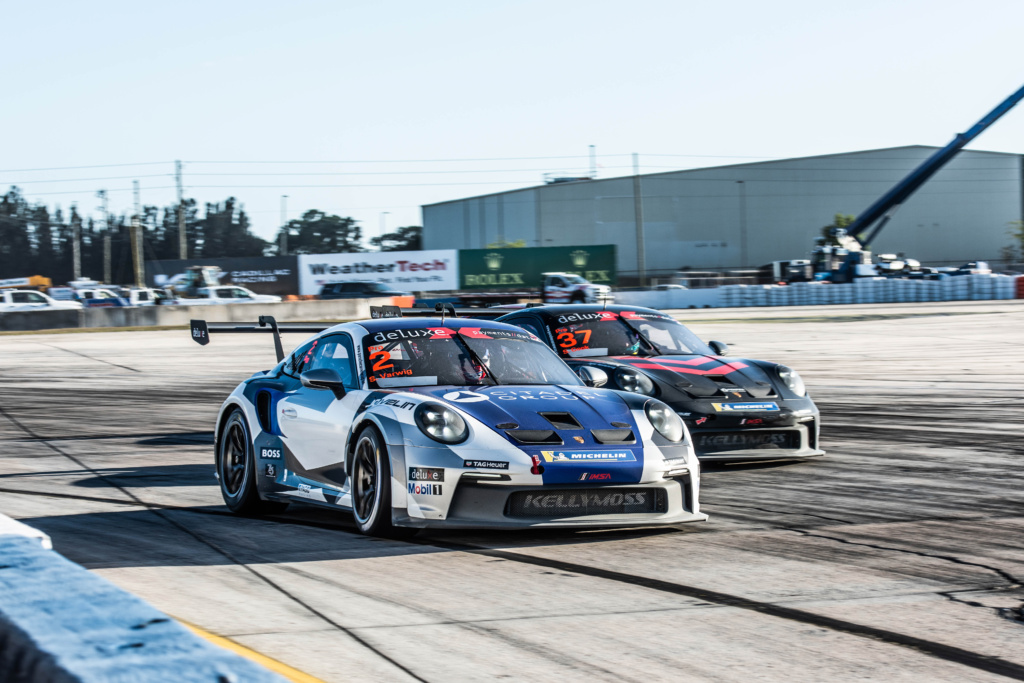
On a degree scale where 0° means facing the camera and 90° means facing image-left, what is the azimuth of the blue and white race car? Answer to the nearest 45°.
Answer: approximately 315°

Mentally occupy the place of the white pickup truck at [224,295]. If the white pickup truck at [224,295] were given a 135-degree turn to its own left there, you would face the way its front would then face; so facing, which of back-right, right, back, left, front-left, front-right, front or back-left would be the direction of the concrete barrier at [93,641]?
back-left

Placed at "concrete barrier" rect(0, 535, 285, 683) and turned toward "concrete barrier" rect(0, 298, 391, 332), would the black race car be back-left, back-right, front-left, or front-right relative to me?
front-right

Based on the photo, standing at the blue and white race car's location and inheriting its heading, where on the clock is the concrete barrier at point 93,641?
The concrete barrier is roughly at 2 o'clock from the blue and white race car.

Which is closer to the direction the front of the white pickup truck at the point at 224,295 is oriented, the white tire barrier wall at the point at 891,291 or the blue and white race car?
the white tire barrier wall

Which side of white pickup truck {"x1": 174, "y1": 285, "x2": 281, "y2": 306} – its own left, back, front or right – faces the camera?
right

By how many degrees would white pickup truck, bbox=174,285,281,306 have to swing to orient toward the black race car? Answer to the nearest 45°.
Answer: approximately 90° to its right

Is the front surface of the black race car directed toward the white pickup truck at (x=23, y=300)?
no

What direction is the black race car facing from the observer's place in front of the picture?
facing the viewer and to the right of the viewer

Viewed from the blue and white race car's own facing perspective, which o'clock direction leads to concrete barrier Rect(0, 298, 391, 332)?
The concrete barrier is roughly at 7 o'clock from the blue and white race car.
